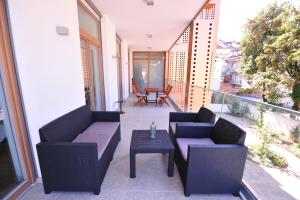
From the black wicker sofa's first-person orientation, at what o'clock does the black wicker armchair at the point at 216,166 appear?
The black wicker armchair is roughly at 1 o'clock from the black wicker sofa.

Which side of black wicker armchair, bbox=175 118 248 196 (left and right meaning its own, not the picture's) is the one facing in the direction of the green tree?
right

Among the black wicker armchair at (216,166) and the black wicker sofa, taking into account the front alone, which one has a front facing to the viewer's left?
the black wicker armchair

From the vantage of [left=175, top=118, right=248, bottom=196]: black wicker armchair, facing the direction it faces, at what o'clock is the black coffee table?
The black coffee table is roughly at 12 o'clock from the black wicker armchair.

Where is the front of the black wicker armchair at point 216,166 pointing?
to the viewer's left

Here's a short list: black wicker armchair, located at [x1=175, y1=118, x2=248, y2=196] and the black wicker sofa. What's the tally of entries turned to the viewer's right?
1

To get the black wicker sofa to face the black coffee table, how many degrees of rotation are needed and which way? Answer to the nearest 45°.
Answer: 0° — it already faces it

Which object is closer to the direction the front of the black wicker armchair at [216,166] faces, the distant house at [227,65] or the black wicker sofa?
the black wicker sofa

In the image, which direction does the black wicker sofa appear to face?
to the viewer's right
